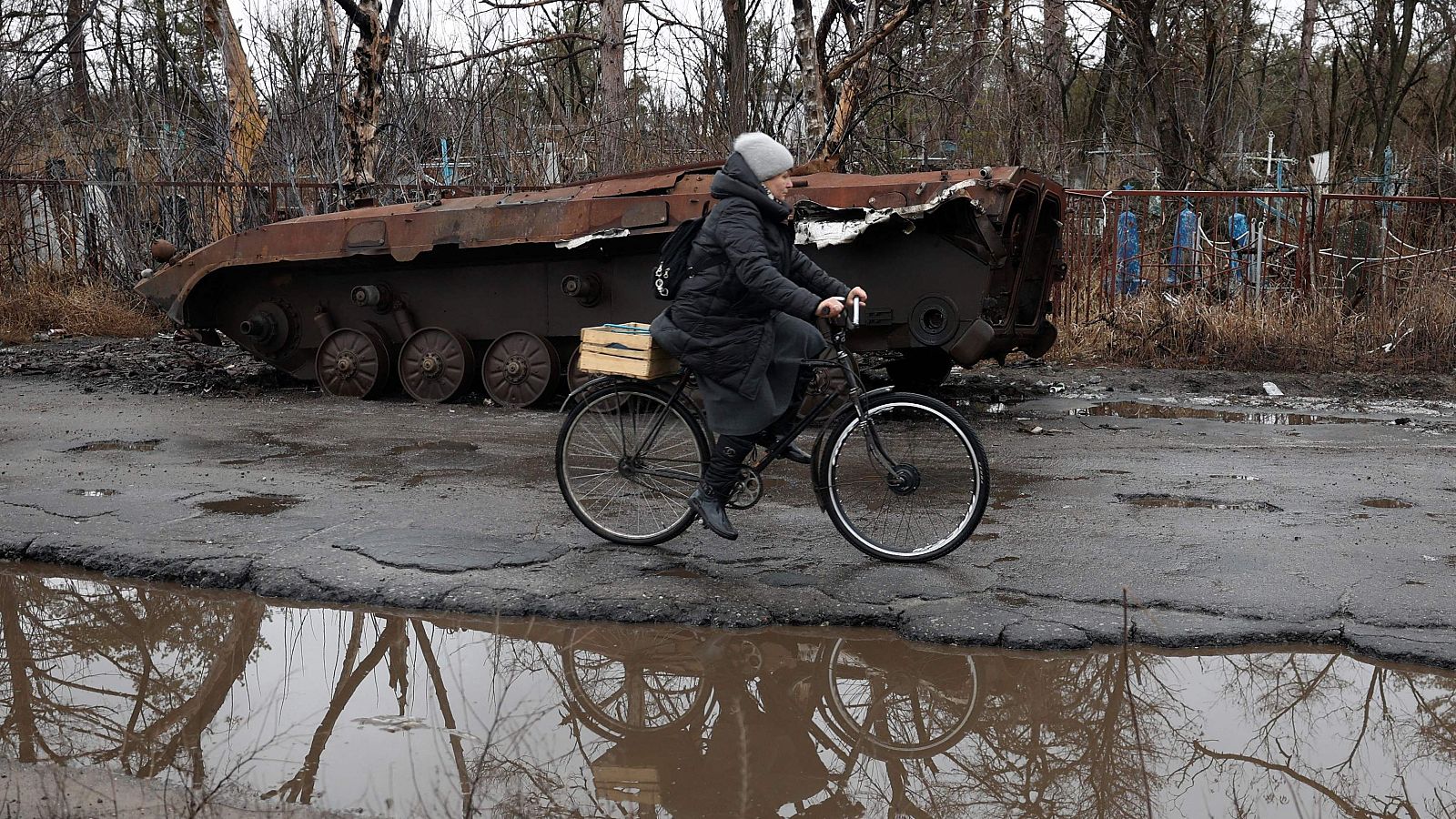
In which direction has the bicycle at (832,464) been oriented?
to the viewer's right

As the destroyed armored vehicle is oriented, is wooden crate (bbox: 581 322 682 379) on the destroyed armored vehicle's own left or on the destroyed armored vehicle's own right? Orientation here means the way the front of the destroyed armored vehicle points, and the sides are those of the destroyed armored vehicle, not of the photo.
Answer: on the destroyed armored vehicle's own left

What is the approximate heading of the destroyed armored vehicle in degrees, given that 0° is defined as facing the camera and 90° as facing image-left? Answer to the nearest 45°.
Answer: approximately 90°

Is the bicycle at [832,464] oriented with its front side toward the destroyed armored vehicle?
no

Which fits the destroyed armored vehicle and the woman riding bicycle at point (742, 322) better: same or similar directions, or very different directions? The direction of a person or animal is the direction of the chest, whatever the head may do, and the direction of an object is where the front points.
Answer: very different directions

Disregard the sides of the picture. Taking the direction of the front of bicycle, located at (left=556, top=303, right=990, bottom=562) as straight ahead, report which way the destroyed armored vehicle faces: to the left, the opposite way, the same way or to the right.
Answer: the opposite way

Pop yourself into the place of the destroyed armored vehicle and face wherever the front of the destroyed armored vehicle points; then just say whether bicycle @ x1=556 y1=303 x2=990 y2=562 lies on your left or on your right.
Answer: on your left

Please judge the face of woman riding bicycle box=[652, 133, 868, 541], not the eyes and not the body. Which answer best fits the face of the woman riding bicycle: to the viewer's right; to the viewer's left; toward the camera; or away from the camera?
to the viewer's right

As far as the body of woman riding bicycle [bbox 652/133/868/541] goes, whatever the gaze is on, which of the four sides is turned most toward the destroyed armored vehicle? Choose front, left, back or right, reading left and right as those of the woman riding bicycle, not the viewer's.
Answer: left

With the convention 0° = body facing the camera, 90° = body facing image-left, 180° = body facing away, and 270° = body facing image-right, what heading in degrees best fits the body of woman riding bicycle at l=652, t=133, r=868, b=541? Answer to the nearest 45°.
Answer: approximately 270°

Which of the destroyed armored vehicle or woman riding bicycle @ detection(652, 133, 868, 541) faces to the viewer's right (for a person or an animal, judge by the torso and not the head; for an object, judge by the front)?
the woman riding bicycle

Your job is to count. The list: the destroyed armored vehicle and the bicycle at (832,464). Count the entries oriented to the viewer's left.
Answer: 1
